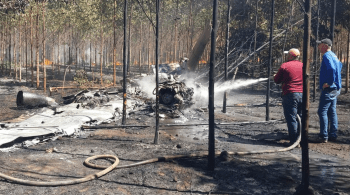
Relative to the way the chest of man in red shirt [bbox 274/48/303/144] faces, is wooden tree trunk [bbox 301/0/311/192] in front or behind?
behind

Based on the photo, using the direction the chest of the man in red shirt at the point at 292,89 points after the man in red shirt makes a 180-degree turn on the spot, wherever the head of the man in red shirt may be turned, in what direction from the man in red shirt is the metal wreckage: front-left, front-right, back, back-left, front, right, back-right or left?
back

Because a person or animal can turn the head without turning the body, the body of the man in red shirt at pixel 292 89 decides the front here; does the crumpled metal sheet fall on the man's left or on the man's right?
on the man's left

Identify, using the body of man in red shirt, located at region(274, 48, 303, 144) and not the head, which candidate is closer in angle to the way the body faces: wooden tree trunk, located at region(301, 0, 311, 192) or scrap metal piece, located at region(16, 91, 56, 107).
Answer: the scrap metal piece

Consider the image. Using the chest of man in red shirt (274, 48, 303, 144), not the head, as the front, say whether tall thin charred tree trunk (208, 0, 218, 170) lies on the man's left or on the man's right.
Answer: on the man's left

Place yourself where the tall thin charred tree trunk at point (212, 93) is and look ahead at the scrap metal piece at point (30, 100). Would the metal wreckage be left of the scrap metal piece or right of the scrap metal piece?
right

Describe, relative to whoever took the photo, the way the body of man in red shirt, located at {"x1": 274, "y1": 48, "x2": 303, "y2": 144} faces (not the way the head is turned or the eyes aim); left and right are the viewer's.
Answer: facing away from the viewer and to the left of the viewer

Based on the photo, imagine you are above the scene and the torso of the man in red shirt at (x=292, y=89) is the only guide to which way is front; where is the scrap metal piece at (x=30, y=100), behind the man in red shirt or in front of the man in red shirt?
in front
